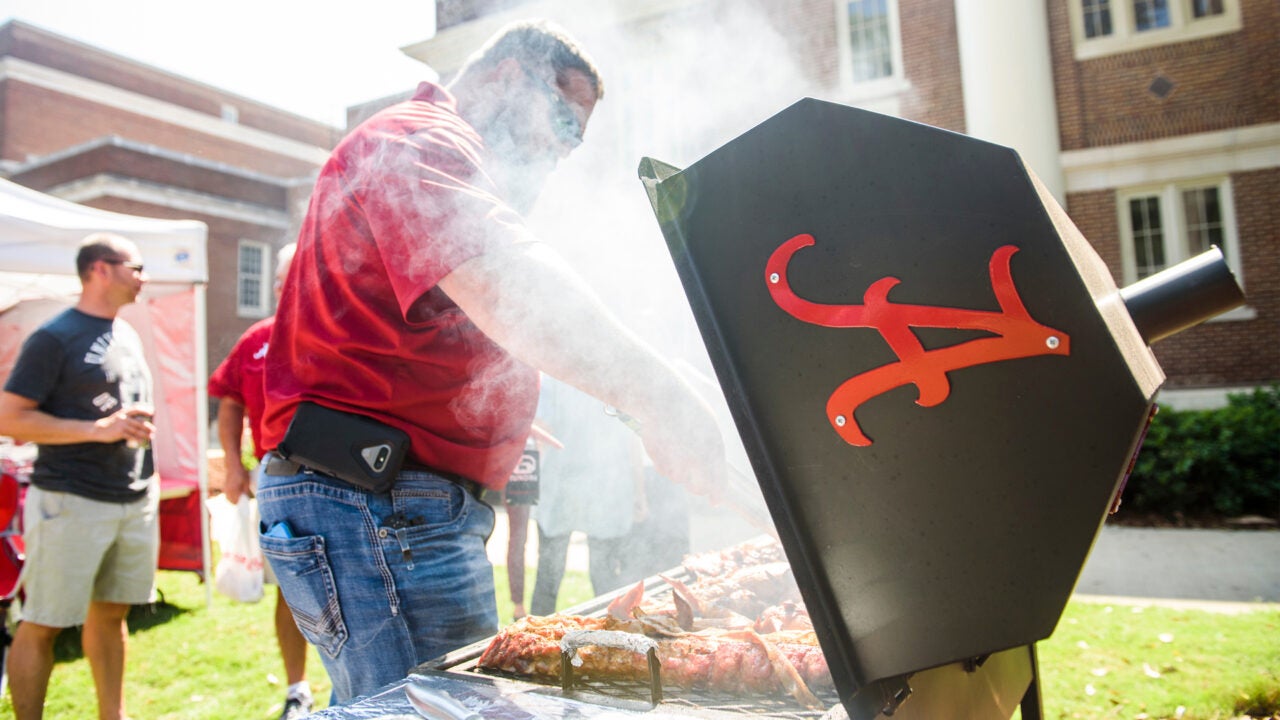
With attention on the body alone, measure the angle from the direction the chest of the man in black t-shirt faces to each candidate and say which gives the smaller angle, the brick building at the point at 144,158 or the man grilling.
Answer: the man grilling

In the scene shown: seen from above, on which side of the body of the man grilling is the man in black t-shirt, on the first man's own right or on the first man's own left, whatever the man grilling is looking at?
on the first man's own left

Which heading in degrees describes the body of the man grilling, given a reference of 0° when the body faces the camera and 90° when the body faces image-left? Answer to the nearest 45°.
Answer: approximately 270°

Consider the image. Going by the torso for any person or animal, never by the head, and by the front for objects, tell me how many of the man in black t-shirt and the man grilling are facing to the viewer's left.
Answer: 0

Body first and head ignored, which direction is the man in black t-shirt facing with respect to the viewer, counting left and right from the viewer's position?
facing the viewer and to the right of the viewer

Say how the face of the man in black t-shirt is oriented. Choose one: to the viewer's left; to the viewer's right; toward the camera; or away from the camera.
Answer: to the viewer's right

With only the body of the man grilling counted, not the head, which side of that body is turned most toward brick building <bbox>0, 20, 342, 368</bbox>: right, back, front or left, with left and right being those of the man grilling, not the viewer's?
left

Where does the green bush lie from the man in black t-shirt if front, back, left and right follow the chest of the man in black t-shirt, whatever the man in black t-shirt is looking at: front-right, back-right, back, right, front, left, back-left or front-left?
front-left

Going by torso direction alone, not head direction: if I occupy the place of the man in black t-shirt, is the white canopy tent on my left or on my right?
on my left
